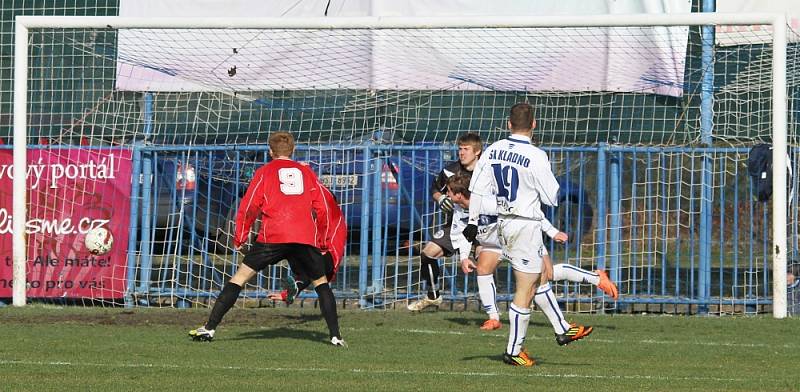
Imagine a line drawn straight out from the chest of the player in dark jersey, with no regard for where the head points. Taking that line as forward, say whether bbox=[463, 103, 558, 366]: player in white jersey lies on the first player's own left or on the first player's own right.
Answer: on the first player's own left

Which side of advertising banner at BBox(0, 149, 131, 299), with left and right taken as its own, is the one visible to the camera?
front

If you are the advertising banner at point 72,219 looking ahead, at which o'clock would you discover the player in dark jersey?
The player in dark jersey is roughly at 10 o'clock from the advertising banner.

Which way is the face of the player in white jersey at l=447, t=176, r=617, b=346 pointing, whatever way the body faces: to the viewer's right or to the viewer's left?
to the viewer's left

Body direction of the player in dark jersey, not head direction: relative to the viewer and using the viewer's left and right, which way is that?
facing the viewer and to the left of the viewer

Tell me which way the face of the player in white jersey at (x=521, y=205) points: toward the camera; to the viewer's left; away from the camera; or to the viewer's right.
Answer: away from the camera

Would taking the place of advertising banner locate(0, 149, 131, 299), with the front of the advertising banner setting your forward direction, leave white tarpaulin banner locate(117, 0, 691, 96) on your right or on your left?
on your left

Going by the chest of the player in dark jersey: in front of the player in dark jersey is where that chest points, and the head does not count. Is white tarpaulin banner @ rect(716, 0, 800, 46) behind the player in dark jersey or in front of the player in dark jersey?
behind

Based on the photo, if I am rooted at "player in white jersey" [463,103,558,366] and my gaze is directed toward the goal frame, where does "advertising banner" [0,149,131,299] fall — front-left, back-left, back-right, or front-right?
front-left

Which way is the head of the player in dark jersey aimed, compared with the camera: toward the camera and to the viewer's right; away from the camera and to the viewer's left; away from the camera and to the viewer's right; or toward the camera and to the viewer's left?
toward the camera and to the viewer's left

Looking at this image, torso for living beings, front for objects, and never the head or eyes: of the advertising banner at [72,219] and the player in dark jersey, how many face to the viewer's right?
0
